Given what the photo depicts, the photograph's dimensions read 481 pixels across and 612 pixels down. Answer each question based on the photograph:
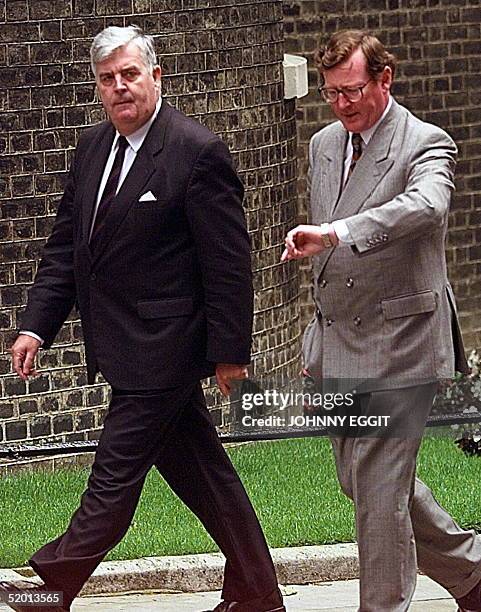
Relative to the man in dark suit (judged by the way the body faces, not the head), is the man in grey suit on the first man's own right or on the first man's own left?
on the first man's own left

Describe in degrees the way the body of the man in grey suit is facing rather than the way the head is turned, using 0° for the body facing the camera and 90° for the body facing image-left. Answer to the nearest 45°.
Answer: approximately 45°

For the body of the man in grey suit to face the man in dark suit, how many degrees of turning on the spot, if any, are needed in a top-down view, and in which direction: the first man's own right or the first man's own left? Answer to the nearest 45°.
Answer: approximately 45° to the first man's own right
